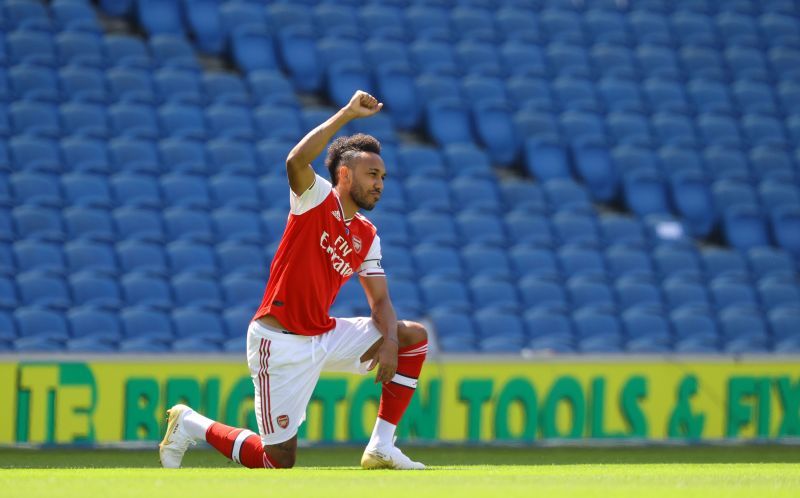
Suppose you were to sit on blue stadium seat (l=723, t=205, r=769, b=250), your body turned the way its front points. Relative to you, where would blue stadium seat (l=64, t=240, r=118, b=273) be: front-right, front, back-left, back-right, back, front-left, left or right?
front-right

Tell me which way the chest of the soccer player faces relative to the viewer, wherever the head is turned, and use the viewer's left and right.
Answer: facing the viewer and to the right of the viewer

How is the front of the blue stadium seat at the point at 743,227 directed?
toward the camera

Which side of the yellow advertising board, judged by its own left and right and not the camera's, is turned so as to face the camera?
front

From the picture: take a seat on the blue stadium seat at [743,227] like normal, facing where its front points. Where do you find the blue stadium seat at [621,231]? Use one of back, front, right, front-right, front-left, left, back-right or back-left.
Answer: front-right

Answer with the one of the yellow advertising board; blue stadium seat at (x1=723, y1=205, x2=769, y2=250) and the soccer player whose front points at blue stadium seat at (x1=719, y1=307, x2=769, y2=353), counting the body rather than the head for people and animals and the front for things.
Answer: blue stadium seat at (x1=723, y1=205, x2=769, y2=250)

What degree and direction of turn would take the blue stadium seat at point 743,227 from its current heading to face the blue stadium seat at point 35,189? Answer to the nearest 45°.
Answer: approximately 45° to its right

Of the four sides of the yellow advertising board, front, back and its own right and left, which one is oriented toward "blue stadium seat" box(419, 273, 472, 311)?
back

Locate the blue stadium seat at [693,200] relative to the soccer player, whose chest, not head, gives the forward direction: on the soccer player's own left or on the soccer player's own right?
on the soccer player's own left

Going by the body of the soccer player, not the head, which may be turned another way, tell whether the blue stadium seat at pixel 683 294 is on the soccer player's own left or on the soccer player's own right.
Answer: on the soccer player's own left

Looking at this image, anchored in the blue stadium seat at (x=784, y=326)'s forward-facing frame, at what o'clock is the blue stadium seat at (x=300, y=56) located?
the blue stadium seat at (x=300, y=56) is roughly at 5 o'clock from the blue stadium seat at (x=784, y=326).

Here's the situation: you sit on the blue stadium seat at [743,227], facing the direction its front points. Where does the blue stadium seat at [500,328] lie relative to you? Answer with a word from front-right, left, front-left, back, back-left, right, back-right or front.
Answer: front-right

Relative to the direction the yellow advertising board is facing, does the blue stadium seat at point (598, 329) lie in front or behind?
behind

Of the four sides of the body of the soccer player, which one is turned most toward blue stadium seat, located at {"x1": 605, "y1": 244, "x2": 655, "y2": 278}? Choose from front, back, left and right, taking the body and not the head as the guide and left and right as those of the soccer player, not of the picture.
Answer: left

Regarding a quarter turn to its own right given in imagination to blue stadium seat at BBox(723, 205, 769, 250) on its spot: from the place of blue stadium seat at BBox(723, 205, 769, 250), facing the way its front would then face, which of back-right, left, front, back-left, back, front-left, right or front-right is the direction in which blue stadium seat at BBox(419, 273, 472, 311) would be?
front-left

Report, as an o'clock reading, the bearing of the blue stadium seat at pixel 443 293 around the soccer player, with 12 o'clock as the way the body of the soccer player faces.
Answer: The blue stadium seat is roughly at 8 o'clock from the soccer player.

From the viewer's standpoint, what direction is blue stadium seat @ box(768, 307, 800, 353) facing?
toward the camera
